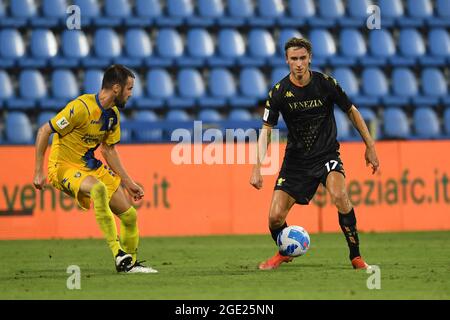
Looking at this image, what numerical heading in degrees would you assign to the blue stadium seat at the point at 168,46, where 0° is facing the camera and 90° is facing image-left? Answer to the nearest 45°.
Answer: approximately 45°

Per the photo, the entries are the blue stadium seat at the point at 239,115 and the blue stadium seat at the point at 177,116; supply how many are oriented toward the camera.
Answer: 2

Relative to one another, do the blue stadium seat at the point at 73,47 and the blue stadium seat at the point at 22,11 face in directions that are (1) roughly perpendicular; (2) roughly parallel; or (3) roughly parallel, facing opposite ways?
roughly parallel

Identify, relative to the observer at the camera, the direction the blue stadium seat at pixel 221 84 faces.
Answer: facing the viewer and to the left of the viewer

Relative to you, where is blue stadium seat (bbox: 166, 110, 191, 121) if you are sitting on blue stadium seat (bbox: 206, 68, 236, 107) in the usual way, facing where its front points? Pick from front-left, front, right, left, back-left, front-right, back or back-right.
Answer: front

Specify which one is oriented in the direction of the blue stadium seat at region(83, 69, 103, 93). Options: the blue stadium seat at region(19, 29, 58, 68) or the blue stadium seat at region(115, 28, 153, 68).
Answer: the blue stadium seat at region(115, 28, 153, 68)

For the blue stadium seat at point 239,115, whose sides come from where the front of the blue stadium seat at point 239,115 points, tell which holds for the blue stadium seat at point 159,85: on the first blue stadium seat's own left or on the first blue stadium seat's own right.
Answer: on the first blue stadium seat's own right

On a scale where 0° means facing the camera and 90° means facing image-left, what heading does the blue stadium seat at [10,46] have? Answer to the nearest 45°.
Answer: approximately 45°

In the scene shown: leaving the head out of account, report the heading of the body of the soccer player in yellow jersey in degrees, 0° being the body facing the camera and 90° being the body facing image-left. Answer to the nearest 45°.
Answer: approximately 315°

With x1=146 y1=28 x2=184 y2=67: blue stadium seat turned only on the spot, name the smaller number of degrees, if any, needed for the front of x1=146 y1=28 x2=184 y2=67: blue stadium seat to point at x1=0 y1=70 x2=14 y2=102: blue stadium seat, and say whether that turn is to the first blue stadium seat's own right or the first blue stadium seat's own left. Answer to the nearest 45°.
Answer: approximately 45° to the first blue stadium seat's own right

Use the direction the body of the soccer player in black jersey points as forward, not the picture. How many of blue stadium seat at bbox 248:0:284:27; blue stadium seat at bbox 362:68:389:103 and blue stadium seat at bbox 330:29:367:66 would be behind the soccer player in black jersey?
3

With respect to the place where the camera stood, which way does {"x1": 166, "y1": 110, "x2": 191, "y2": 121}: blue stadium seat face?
facing the viewer

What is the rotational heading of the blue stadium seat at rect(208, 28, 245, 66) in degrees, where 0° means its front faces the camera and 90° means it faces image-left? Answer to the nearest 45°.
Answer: approximately 45°
